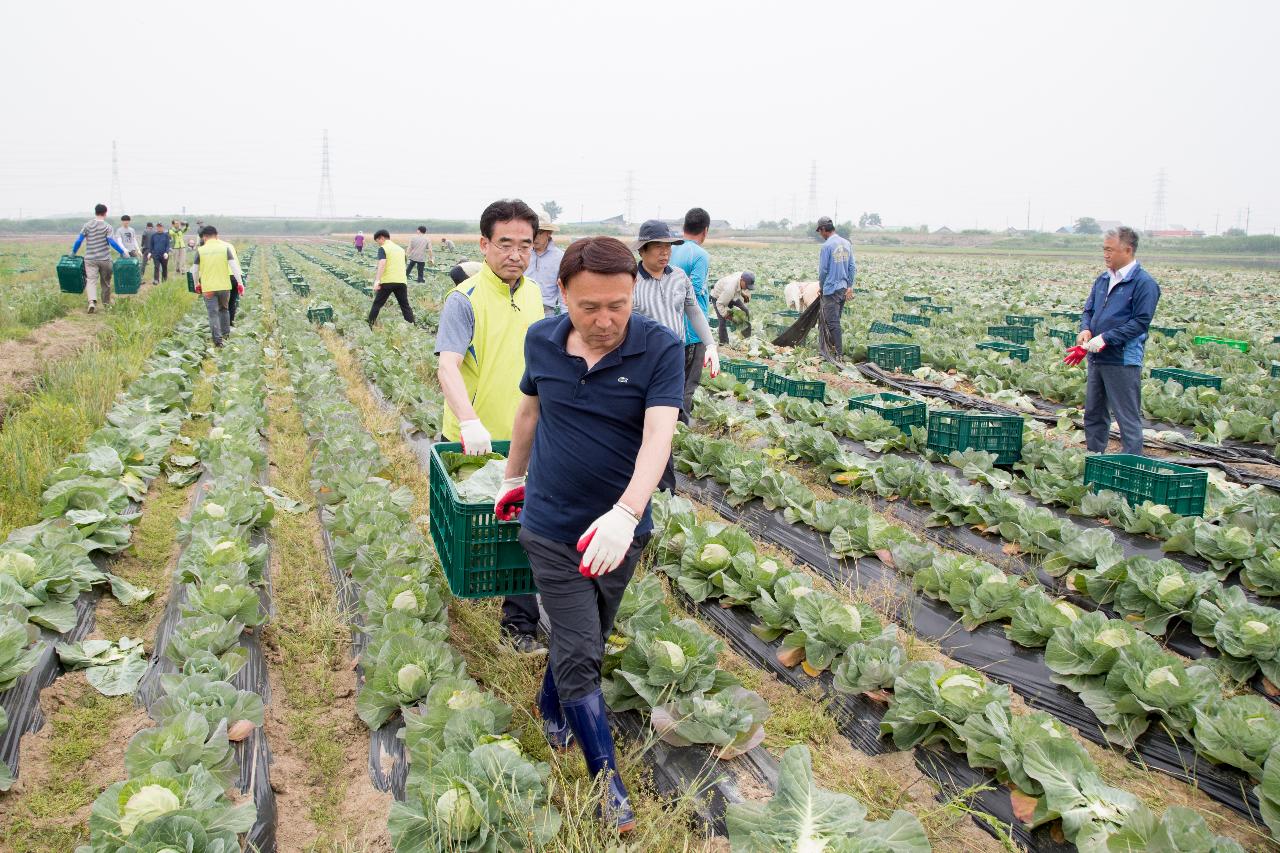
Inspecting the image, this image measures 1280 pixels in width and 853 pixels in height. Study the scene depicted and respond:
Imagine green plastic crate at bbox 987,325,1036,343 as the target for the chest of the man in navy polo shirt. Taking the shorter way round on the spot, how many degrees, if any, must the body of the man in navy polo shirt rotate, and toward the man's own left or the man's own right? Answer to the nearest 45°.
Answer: approximately 135° to the man's own left

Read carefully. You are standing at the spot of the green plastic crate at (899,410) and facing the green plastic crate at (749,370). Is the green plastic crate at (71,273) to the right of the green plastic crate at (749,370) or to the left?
left

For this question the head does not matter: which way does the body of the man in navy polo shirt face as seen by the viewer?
toward the camera

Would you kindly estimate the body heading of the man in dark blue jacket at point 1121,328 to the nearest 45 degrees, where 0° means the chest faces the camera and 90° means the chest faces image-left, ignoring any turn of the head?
approximately 45°

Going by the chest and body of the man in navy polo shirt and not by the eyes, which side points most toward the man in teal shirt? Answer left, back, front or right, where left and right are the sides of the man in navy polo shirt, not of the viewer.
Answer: back

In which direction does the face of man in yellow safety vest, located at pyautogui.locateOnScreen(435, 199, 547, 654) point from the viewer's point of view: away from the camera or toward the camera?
toward the camera

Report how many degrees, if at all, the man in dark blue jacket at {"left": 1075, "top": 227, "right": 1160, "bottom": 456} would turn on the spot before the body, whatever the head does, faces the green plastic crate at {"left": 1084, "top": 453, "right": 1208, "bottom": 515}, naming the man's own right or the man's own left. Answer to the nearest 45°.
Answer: approximately 45° to the man's own left

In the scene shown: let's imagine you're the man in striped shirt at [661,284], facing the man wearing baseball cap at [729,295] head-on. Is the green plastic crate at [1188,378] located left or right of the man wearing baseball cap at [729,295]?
right
